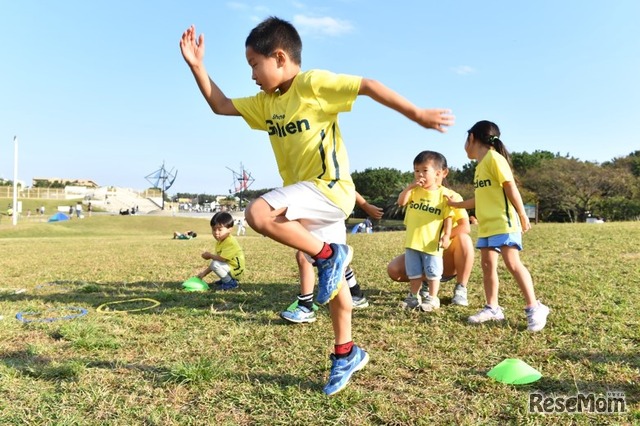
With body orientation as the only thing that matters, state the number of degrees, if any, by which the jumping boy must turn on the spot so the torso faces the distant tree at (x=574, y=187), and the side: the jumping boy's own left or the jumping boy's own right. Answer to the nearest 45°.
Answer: approximately 180°

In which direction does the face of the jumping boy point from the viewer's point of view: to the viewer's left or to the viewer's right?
to the viewer's left

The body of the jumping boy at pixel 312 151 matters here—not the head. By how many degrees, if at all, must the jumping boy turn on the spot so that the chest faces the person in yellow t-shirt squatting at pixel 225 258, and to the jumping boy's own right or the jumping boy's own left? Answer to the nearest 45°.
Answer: approximately 135° to the jumping boy's own right

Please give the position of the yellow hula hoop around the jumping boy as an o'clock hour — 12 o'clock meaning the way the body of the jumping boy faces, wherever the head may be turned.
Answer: The yellow hula hoop is roughly at 3 o'clock from the jumping boy.

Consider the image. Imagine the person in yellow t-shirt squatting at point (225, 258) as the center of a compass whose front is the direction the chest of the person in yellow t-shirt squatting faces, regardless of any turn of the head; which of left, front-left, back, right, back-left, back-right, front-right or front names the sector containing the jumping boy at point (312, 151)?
left

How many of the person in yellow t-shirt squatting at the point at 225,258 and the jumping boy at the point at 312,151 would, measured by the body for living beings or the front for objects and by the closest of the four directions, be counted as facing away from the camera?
0
